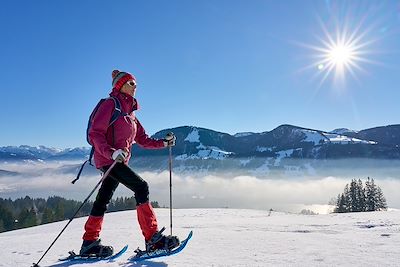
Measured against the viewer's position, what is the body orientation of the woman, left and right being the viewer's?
facing to the right of the viewer

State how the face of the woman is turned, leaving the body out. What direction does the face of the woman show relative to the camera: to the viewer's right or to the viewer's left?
to the viewer's right
